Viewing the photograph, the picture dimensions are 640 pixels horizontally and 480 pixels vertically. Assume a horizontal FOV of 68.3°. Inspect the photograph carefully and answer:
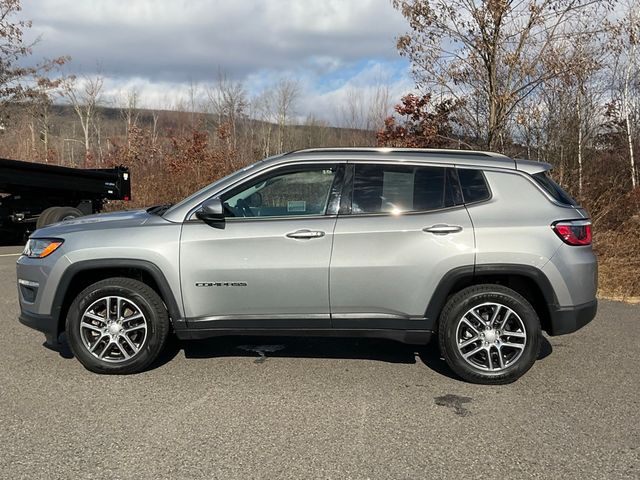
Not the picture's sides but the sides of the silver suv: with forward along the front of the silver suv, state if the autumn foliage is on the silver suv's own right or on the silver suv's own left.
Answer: on the silver suv's own right

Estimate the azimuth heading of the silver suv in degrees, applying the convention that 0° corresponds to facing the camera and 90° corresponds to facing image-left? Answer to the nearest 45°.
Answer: approximately 90°

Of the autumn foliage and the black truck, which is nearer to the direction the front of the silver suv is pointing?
the black truck

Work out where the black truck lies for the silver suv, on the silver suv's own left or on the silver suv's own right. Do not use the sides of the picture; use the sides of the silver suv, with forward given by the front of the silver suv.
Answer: on the silver suv's own right
